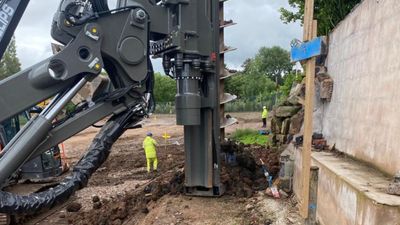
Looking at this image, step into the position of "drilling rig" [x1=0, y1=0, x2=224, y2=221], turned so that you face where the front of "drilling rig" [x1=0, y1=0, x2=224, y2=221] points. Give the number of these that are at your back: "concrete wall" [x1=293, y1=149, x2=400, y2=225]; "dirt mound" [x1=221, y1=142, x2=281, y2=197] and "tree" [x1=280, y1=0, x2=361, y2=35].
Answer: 0

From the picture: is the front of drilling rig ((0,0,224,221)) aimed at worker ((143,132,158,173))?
no

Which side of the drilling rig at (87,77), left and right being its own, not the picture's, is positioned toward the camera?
right

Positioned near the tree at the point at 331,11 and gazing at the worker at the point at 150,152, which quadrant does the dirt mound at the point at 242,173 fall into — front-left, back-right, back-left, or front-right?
front-left

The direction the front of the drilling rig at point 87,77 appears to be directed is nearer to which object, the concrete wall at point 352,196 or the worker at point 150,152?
the concrete wall

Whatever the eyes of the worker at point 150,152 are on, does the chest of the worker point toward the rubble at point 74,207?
no

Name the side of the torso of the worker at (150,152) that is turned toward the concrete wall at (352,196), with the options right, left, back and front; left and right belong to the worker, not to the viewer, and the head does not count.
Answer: back
